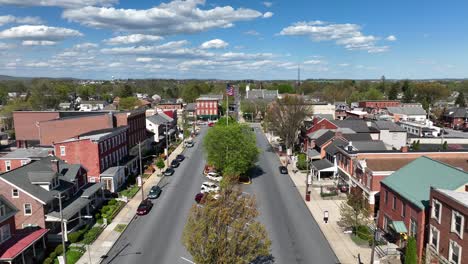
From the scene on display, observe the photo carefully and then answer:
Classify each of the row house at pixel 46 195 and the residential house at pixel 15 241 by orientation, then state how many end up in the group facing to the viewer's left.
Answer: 0

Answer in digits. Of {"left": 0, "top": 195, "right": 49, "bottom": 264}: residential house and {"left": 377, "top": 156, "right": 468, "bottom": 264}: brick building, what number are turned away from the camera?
0

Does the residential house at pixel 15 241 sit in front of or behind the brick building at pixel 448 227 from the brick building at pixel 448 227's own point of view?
in front

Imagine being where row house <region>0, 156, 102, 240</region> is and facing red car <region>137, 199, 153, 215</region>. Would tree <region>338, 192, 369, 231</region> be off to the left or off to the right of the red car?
right

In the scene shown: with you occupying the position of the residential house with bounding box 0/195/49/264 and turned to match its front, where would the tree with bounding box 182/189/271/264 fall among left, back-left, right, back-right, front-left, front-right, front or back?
front

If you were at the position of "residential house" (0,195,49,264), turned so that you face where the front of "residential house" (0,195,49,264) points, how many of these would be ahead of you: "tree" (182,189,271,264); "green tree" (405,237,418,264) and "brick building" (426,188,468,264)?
3

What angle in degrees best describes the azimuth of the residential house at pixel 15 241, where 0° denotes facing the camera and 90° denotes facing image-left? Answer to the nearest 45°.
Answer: approximately 315°

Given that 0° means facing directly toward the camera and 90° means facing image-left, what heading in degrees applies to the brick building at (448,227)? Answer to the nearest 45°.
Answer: approximately 45°

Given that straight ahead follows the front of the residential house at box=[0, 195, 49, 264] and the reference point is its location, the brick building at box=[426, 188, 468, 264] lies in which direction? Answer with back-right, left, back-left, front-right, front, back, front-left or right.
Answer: front

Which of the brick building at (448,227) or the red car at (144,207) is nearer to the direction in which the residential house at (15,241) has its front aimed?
the brick building

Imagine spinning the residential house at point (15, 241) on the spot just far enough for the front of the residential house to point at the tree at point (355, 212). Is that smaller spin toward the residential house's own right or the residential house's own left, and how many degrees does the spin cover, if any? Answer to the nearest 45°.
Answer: approximately 45° to the residential house's own left

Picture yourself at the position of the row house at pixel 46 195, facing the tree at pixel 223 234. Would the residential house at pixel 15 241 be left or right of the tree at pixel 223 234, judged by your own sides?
right

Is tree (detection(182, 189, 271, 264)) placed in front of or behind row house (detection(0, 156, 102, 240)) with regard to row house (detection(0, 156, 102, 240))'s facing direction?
in front

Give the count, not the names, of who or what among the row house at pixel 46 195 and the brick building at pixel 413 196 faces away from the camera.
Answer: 0

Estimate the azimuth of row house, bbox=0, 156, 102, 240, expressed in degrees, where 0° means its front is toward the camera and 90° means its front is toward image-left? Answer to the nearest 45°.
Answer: approximately 315°
